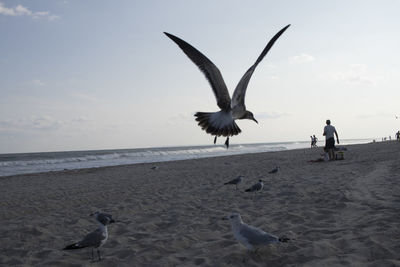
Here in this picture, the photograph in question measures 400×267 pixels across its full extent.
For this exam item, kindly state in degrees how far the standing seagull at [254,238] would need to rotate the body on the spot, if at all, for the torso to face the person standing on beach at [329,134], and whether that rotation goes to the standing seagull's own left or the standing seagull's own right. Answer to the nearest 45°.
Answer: approximately 90° to the standing seagull's own right

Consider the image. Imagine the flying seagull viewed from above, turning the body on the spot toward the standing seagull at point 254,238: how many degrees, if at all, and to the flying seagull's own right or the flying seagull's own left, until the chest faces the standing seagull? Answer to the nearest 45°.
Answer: approximately 135° to the flying seagull's own right

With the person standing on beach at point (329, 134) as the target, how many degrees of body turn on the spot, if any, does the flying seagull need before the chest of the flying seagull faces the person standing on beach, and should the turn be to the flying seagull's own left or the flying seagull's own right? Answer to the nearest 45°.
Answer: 0° — it already faces them

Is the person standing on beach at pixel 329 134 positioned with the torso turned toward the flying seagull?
no

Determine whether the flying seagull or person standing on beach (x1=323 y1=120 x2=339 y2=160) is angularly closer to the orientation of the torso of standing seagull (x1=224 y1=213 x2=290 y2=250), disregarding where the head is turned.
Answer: the flying seagull

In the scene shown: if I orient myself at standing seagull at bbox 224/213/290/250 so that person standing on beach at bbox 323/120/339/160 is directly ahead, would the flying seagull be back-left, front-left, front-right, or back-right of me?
front-left

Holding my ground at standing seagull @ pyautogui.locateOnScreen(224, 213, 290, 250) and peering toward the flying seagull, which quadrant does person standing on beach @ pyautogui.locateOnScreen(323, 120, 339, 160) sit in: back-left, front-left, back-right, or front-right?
front-right

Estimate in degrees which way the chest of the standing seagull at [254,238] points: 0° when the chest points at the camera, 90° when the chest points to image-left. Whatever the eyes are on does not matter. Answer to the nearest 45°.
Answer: approximately 90°

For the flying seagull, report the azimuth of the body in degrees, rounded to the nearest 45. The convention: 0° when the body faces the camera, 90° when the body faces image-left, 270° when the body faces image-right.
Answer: approximately 225°

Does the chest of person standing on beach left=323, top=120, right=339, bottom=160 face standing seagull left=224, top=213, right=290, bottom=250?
no
